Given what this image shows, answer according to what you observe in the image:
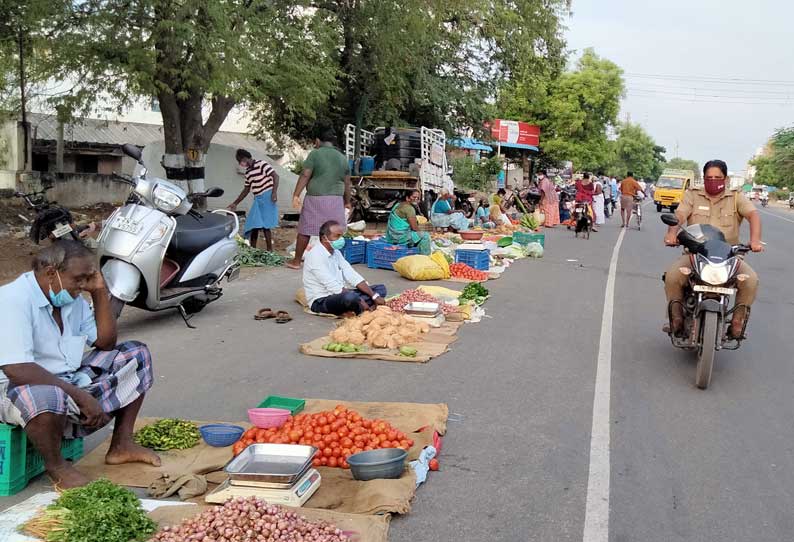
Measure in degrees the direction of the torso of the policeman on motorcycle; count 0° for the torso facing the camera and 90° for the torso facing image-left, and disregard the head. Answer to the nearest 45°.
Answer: approximately 0°

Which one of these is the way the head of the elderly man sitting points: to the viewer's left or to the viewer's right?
to the viewer's right

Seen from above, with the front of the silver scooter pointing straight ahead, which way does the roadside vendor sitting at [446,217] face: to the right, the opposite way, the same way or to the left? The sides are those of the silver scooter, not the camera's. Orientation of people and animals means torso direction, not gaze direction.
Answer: to the left

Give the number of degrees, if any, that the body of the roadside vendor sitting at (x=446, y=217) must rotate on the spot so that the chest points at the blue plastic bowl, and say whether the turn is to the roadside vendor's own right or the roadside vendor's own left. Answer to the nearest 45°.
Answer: approximately 90° to the roadside vendor's own right

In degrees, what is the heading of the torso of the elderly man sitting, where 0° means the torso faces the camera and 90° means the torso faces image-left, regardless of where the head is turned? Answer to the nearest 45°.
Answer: approximately 315°

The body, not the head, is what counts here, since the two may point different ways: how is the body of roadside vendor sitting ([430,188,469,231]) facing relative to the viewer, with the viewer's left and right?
facing to the right of the viewer

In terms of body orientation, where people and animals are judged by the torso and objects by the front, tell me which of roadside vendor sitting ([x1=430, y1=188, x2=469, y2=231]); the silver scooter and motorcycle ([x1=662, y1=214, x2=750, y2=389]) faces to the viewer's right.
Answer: the roadside vendor sitting

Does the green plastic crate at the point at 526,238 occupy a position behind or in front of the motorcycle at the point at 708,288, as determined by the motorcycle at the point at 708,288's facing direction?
behind
